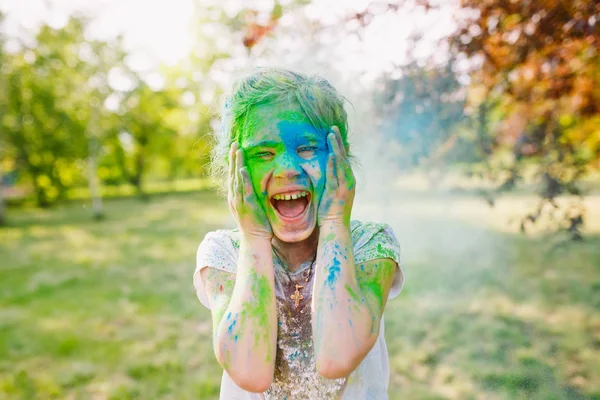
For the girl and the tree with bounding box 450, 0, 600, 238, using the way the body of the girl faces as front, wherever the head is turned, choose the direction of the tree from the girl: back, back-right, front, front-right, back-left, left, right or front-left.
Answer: back-left

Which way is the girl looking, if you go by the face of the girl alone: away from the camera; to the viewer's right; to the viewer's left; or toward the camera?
toward the camera

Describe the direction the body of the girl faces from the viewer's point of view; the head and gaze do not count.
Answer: toward the camera
